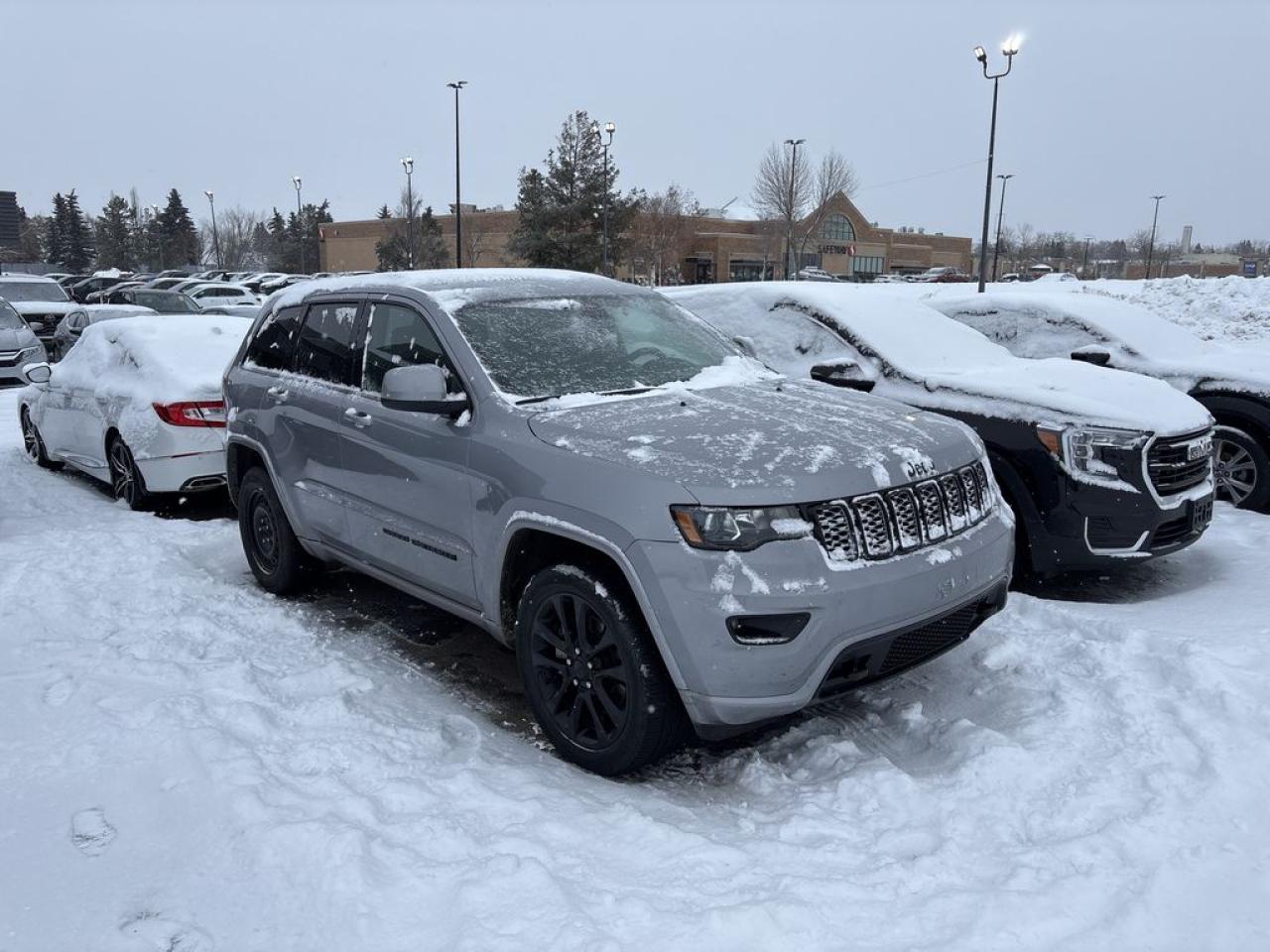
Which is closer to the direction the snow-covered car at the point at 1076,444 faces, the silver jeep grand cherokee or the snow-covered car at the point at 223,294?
the silver jeep grand cherokee

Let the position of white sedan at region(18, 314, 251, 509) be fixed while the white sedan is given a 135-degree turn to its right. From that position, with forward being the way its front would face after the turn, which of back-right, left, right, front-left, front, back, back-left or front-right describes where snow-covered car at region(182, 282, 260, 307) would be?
left

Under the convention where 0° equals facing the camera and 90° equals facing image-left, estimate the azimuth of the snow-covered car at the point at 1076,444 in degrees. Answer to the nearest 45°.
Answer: approximately 315°

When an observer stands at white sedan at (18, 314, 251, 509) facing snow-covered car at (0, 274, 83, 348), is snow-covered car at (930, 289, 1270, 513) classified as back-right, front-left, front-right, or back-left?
back-right

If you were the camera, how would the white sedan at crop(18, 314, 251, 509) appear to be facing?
facing away from the viewer and to the left of the viewer

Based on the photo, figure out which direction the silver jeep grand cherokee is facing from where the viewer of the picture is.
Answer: facing the viewer and to the right of the viewer

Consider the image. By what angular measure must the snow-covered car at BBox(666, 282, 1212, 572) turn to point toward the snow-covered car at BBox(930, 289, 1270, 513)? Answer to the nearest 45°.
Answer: approximately 135° to its left

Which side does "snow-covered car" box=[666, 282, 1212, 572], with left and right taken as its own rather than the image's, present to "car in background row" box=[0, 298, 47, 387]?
back

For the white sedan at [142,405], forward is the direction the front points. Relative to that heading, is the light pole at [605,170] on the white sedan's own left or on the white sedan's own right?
on the white sedan's own right

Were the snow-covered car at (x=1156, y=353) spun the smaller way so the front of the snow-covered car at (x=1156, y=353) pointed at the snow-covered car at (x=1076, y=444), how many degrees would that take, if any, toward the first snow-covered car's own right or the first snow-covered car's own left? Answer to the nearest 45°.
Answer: approximately 45° to the first snow-covered car's own right

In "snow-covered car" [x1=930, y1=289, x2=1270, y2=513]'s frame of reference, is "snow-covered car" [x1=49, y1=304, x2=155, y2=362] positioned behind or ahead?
behind

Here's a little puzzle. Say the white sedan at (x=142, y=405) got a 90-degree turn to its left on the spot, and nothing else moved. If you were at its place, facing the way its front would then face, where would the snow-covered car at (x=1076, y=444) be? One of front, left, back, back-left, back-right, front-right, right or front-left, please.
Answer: left

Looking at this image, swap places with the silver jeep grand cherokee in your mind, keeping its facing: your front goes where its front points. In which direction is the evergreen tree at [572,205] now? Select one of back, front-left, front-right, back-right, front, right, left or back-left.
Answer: back-left
